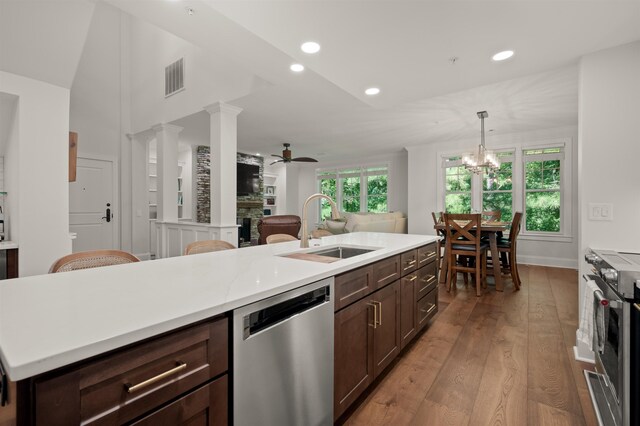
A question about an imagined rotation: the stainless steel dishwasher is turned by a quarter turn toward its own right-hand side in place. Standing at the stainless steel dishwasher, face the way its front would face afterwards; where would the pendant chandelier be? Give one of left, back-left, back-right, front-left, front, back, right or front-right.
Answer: back

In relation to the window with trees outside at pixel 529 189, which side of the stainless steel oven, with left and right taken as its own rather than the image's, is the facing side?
right

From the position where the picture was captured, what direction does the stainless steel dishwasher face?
facing the viewer and to the right of the viewer

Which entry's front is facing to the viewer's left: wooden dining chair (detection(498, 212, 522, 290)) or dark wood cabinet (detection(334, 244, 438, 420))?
the wooden dining chair

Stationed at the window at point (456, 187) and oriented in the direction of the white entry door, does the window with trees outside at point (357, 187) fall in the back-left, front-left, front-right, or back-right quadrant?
front-right

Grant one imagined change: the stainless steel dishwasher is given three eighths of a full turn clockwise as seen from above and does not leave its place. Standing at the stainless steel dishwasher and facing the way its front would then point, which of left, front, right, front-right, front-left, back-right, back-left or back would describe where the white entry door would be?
front-right

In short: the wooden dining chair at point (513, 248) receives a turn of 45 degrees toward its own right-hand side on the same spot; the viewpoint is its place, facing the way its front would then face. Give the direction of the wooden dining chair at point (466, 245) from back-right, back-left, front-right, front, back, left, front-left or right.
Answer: left

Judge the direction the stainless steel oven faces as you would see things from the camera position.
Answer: facing to the left of the viewer

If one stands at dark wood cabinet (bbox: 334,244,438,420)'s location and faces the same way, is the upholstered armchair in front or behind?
behind

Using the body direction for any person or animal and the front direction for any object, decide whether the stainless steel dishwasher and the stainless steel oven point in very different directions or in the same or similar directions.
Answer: very different directions

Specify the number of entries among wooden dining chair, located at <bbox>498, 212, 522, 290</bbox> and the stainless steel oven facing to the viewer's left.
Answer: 2

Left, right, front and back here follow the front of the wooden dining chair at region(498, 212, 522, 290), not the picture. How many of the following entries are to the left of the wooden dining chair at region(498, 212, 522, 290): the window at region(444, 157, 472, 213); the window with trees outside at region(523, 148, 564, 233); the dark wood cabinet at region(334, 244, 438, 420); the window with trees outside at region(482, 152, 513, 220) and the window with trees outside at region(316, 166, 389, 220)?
1

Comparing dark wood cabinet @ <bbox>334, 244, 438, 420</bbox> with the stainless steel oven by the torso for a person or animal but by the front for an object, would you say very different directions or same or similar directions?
very different directions

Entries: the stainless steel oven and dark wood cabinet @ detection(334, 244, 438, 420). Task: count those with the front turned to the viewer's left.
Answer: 1

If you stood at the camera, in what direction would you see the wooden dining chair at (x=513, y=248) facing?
facing to the left of the viewer

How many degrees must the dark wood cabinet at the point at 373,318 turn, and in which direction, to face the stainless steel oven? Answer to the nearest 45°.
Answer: approximately 45° to its left

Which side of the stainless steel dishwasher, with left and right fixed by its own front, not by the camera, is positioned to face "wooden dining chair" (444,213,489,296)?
left

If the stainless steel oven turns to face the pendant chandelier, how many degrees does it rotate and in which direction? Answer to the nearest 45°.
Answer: approximately 45° to its right
